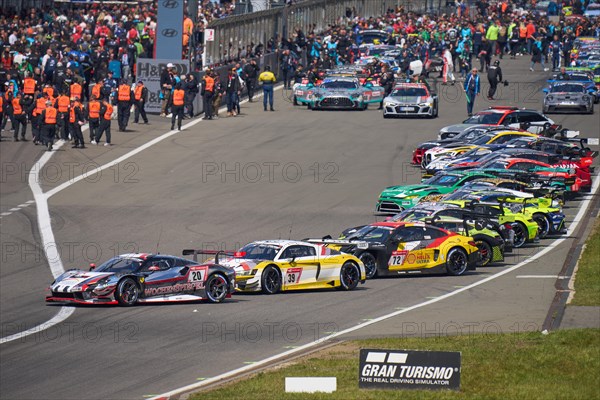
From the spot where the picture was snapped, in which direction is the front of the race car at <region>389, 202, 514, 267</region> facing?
facing the viewer and to the left of the viewer

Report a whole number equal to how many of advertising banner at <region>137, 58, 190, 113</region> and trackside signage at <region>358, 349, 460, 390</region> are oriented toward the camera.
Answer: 2

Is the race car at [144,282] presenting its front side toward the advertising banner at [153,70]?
no

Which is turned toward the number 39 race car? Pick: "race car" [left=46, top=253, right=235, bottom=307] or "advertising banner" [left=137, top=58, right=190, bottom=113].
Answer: the advertising banner

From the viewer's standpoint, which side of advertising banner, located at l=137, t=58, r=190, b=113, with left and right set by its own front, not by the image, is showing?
front

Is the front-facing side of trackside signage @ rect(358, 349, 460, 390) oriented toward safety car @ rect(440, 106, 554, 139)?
no

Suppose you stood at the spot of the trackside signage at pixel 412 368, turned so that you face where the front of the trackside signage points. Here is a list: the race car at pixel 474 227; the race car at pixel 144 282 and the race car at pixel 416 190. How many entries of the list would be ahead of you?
0

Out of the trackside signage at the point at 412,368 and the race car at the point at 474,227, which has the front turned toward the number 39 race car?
the race car

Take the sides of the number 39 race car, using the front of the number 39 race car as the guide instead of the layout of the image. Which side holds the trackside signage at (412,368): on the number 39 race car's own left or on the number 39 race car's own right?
on the number 39 race car's own left

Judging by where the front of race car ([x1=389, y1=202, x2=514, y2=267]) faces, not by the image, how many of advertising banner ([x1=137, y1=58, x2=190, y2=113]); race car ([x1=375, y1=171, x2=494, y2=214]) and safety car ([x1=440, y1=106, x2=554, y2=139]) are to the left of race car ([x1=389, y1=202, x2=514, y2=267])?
0

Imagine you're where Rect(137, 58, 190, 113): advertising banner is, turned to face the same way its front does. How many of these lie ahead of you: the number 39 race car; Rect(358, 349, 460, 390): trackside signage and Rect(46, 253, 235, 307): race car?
3

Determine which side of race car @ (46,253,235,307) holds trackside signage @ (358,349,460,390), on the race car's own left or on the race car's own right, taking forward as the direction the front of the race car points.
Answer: on the race car's own left

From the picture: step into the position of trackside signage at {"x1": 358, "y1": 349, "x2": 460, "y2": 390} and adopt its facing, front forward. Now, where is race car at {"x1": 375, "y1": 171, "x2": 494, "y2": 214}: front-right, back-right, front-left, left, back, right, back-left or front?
back

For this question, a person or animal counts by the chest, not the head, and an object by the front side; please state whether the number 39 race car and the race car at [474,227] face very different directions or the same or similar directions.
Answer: same or similar directions

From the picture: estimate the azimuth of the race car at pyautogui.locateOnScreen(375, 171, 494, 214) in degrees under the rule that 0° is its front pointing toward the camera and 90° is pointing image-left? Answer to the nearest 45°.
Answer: approximately 45°

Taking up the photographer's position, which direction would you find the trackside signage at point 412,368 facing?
facing the viewer

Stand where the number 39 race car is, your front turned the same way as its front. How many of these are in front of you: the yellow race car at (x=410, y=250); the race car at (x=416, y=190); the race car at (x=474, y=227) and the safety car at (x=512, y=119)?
0

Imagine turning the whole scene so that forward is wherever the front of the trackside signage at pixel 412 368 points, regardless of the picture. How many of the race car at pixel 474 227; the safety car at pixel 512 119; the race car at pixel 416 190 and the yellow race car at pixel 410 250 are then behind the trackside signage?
4
